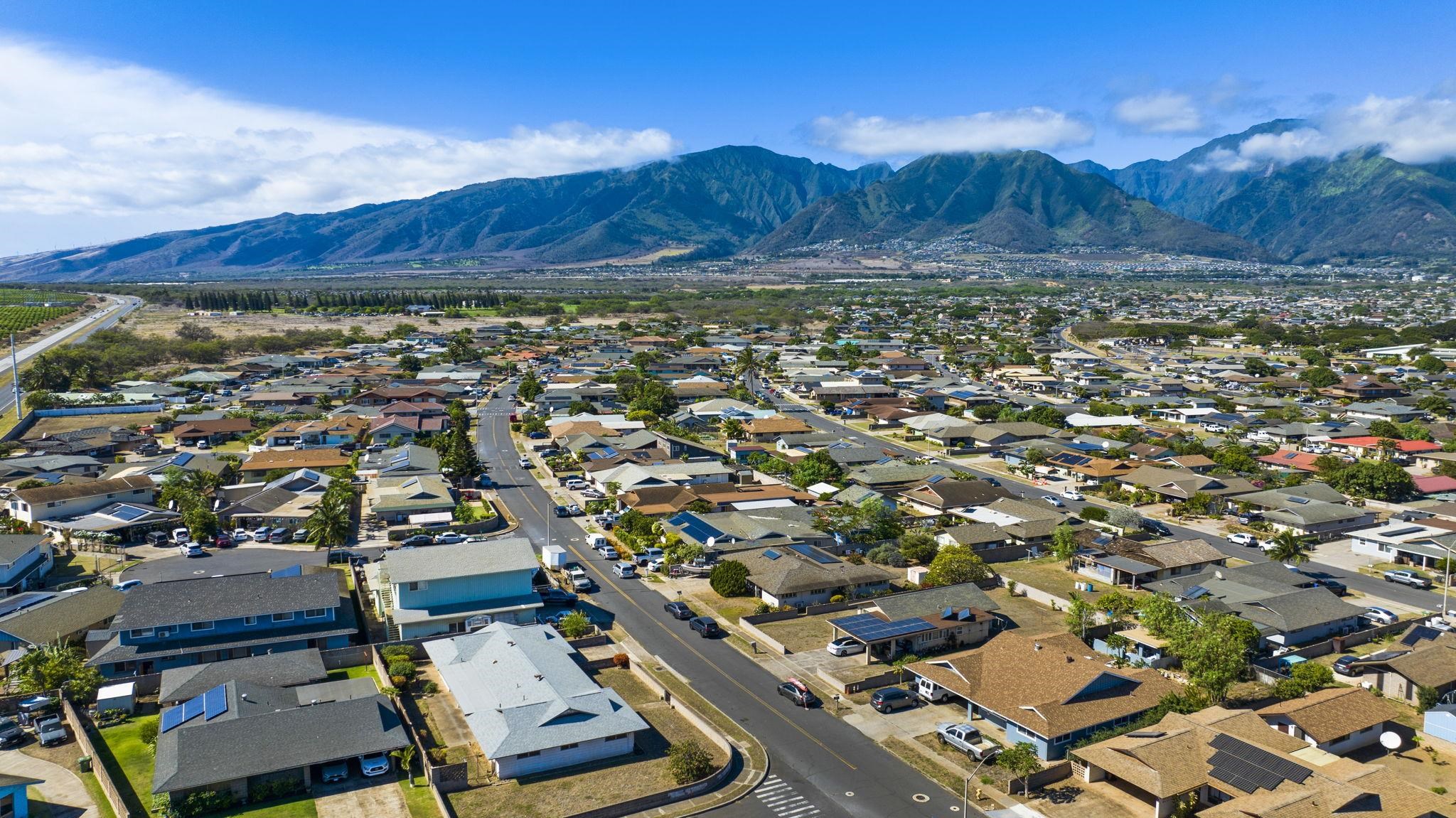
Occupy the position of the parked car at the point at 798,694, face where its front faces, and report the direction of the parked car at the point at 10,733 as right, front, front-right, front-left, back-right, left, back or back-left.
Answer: front-left

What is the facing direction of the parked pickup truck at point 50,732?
toward the camera

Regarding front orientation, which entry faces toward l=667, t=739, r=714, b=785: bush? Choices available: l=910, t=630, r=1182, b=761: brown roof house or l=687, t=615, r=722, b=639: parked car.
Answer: the brown roof house

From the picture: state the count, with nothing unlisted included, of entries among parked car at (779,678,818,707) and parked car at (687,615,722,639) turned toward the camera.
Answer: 0

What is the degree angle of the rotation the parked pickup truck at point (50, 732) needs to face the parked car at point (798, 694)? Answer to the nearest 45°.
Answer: approximately 45° to its left

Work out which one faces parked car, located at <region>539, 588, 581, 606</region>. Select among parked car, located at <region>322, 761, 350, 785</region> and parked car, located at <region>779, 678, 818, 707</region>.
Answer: parked car, located at <region>779, 678, 818, 707</region>

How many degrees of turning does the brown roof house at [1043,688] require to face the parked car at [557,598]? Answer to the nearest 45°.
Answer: approximately 45° to its right

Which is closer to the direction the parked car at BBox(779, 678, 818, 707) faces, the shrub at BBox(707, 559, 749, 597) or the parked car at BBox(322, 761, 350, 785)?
the shrub

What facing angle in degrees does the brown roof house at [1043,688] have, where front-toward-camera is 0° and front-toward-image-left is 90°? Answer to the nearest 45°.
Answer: approximately 45°

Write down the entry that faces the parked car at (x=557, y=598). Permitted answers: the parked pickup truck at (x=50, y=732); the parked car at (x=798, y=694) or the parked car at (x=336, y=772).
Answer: the parked car at (x=798, y=694)

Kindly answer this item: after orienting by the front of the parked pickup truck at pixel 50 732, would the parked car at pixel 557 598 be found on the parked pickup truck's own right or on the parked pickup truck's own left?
on the parked pickup truck's own left
